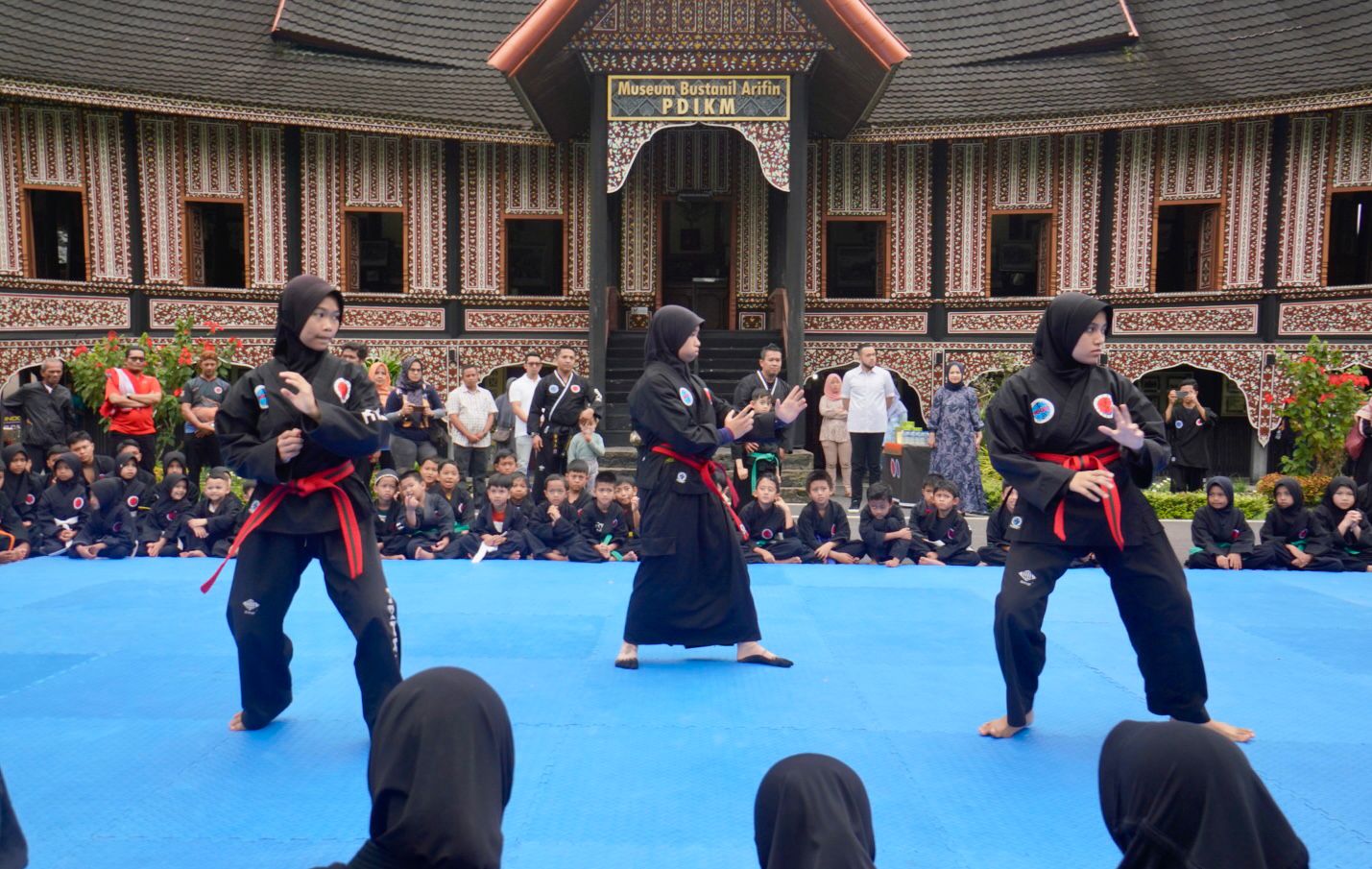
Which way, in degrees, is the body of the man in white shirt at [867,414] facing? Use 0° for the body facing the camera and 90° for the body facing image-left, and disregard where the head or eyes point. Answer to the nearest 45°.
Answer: approximately 0°

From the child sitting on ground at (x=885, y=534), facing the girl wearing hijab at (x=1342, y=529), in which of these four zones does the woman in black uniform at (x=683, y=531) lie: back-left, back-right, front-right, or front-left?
back-right

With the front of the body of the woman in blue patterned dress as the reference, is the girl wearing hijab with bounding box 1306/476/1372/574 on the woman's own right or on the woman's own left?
on the woman's own left

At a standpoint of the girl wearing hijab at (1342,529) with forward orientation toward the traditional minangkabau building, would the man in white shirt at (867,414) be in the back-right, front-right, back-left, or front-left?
front-left

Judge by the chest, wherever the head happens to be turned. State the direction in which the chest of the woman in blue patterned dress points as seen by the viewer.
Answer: toward the camera

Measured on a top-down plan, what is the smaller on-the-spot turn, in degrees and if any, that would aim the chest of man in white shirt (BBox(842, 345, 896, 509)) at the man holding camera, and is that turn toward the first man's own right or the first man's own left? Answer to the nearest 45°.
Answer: approximately 90° to the first man's own left

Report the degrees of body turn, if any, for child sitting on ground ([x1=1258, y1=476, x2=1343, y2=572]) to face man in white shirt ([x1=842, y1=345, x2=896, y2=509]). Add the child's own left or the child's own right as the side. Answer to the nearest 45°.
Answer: approximately 90° to the child's own right

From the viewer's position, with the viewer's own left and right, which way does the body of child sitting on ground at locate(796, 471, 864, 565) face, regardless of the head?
facing the viewer

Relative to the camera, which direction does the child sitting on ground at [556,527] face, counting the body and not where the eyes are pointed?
toward the camera

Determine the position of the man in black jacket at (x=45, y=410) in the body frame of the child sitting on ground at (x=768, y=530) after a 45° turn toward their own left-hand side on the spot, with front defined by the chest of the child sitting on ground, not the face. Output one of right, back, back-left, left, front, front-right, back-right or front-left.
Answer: back-right

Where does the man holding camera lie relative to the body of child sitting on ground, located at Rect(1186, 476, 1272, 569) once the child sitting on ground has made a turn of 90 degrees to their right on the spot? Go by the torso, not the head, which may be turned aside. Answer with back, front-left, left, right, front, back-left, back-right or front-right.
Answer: right

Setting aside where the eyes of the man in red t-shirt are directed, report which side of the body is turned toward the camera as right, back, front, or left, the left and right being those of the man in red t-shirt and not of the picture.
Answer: front

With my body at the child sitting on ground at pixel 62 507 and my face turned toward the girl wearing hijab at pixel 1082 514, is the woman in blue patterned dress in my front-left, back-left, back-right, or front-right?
front-left

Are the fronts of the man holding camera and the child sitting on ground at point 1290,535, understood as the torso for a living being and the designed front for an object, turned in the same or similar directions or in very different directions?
same or similar directions

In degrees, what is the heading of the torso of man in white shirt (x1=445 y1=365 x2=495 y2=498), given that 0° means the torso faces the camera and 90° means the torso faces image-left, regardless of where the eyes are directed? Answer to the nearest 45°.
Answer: approximately 0°
